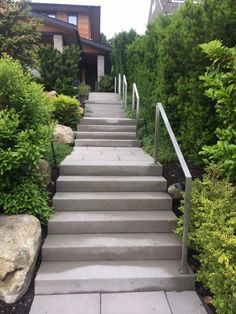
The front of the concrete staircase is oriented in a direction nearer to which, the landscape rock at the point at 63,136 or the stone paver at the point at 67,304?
the stone paver

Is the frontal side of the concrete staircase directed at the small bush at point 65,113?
no

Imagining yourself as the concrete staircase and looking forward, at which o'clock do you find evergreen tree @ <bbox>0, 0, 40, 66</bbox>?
The evergreen tree is roughly at 5 o'clock from the concrete staircase.

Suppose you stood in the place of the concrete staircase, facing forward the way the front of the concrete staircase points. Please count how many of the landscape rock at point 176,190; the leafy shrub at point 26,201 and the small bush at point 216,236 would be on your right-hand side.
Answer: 1

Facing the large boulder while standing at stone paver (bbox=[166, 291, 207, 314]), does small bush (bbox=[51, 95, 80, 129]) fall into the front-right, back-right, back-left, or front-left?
front-right

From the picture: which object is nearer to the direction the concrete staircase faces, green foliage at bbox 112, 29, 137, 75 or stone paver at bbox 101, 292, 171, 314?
the stone paver

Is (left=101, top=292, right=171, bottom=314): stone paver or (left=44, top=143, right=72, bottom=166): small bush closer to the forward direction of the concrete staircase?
the stone paver

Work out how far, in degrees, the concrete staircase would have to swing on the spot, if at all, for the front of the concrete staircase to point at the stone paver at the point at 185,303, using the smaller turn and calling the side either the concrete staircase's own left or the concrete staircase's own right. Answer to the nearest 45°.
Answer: approximately 45° to the concrete staircase's own left

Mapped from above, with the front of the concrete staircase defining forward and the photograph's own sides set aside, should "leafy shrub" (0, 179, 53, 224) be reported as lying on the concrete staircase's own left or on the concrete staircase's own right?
on the concrete staircase's own right

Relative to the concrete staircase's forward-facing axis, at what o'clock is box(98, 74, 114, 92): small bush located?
The small bush is roughly at 6 o'clock from the concrete staircase.

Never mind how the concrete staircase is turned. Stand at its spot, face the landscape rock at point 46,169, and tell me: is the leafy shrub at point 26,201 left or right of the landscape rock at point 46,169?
left

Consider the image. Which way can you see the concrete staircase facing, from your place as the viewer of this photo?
facing the viewer

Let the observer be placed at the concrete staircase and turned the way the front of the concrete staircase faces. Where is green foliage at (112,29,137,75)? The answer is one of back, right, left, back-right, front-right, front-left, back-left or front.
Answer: back

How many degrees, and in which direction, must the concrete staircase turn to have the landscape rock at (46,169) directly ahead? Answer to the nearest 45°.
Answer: approximately 135° to its right

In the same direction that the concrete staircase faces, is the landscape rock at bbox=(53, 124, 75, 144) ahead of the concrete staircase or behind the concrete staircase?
behind

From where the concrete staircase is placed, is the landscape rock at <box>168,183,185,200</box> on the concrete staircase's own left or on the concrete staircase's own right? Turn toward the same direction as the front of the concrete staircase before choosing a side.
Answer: on the concrete staircase's own left
